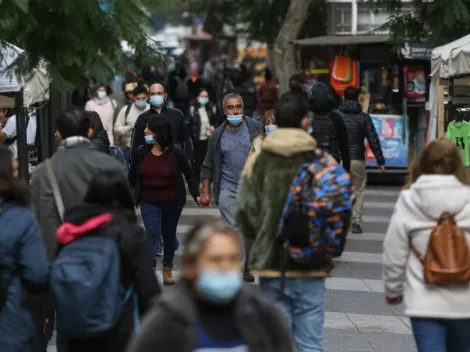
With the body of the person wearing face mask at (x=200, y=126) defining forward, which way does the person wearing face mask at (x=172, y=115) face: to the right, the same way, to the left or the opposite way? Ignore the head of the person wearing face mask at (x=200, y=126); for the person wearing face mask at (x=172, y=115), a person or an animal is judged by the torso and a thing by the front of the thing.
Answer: the same way

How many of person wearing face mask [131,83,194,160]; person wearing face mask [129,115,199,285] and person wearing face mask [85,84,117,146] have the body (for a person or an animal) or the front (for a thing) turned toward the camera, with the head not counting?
3

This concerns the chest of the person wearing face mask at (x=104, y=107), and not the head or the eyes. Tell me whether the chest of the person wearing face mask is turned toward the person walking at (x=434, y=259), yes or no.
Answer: yes

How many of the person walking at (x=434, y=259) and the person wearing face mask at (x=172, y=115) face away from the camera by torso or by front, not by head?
1

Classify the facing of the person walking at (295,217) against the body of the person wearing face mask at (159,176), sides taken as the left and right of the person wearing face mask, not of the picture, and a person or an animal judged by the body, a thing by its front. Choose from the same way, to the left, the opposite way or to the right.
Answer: the opposite way

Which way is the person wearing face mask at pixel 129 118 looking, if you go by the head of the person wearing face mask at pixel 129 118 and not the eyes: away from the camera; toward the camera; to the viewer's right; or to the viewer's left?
toward the camera

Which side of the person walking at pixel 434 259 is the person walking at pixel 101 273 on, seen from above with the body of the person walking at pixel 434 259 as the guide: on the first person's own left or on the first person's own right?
on the first person's own left

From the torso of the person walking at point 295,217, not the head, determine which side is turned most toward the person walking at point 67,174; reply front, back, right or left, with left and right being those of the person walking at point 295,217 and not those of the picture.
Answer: left

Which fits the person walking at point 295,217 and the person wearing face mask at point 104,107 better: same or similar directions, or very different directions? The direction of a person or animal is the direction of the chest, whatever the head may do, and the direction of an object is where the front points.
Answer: very different directions

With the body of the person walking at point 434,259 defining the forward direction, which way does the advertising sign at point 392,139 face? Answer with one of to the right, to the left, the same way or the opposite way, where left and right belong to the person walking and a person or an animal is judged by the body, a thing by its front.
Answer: the opposite way

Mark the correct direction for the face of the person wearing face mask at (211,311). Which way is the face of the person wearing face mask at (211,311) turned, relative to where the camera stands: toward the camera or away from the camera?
toward the camera

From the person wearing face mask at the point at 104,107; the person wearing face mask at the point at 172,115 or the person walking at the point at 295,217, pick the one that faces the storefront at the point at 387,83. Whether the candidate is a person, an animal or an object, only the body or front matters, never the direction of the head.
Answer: the person walking

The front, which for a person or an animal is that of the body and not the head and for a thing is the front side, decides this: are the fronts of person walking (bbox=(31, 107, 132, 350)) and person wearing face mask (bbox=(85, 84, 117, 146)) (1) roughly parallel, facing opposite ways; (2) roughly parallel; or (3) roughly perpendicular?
roughly parallel, facing opposite ways

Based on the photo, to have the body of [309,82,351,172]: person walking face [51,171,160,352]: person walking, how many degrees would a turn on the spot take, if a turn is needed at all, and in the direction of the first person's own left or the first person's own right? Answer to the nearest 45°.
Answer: approximately 180°

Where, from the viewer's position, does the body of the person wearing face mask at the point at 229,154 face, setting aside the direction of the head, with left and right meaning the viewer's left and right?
facing the viewer

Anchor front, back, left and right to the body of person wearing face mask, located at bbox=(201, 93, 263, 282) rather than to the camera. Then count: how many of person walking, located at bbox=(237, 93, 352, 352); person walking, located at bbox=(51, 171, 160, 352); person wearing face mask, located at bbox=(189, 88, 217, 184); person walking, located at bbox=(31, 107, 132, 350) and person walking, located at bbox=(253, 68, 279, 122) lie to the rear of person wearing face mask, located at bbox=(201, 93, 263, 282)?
2

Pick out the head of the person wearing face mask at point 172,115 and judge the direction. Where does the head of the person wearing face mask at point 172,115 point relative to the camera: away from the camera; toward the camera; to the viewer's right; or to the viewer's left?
toward the camera

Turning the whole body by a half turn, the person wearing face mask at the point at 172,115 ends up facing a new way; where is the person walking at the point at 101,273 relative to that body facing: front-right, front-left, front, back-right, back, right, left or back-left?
back
